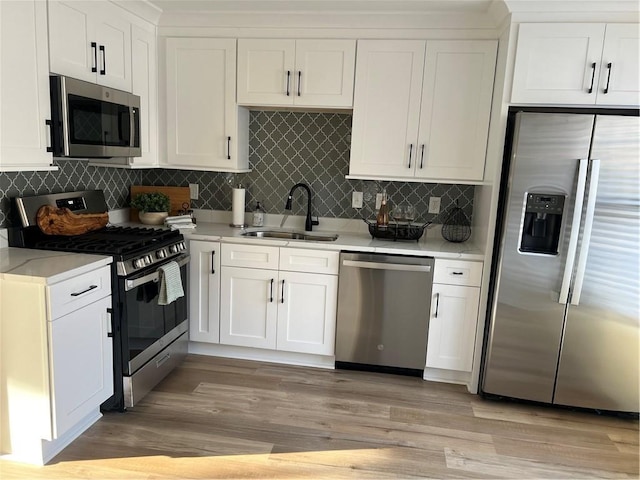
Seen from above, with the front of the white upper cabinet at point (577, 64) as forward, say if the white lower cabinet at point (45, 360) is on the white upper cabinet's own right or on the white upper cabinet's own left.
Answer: on the white upper cabinet's own right

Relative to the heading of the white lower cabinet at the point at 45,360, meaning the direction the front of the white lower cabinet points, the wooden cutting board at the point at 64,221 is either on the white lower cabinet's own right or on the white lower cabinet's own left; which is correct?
on the white lower cabinet's own left

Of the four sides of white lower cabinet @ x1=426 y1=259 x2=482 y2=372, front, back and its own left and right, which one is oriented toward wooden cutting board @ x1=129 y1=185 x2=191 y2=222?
right

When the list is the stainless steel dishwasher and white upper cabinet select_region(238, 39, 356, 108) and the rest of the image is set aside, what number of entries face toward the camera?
2

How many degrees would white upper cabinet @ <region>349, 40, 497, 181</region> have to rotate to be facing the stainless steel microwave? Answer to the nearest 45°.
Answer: approximately 45° to its right

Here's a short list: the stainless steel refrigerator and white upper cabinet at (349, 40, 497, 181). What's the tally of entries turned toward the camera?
2

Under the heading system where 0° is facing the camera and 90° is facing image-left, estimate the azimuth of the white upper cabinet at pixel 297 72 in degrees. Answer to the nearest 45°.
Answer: approximately 0°
